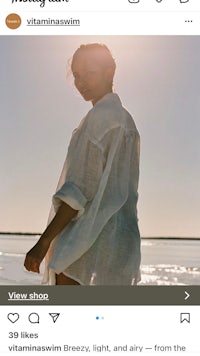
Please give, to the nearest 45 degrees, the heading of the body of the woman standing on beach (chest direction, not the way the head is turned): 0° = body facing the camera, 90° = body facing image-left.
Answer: approximately 90°
